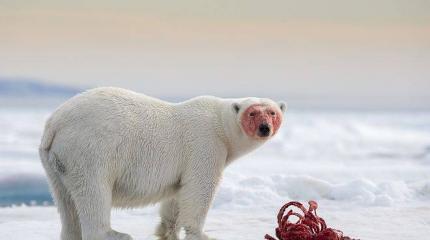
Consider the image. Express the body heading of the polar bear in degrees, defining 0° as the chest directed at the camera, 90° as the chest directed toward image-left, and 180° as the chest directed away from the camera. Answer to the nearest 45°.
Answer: approximately 270°
